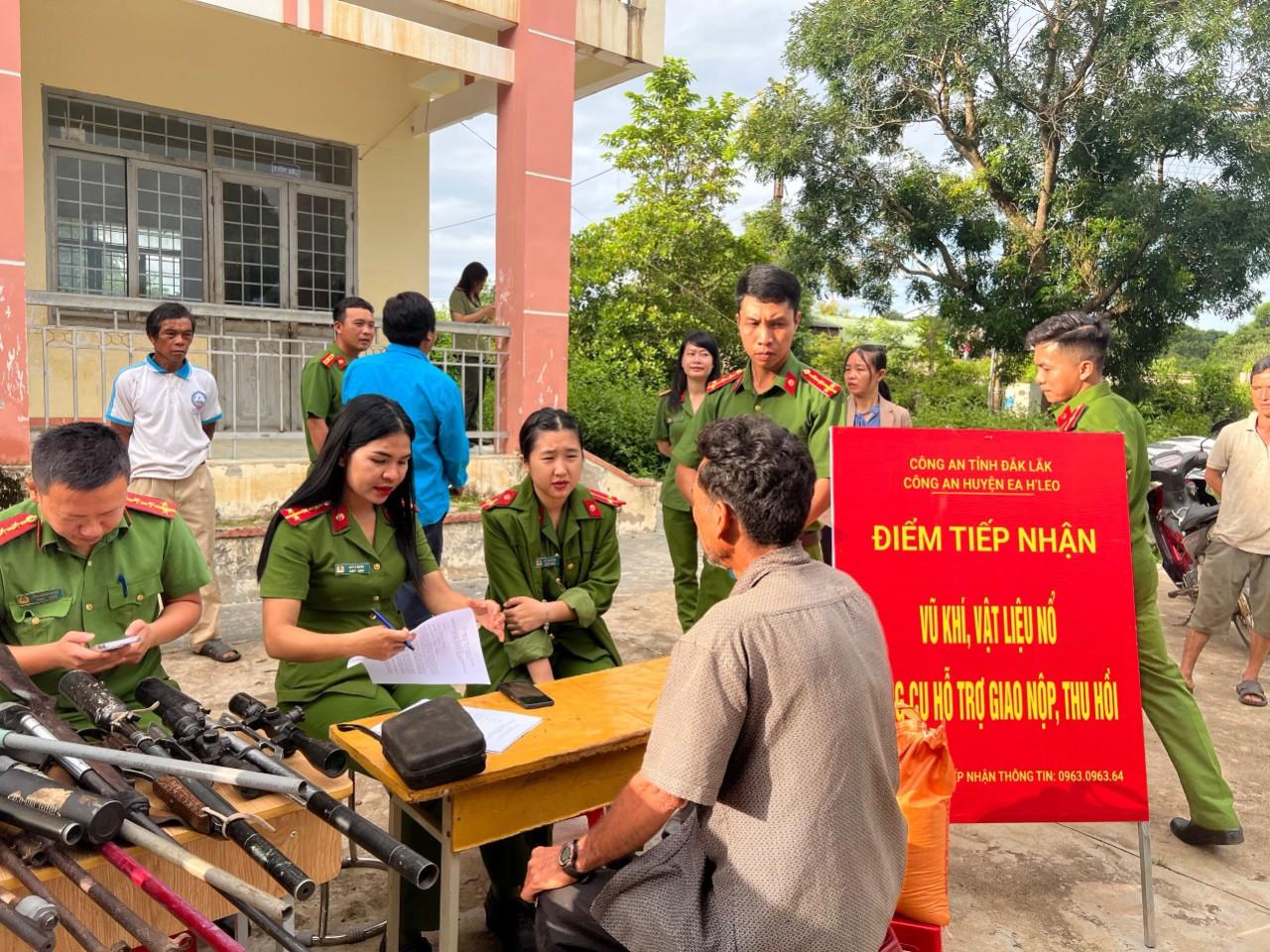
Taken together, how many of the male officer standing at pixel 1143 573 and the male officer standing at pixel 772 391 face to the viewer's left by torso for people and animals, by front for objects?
1

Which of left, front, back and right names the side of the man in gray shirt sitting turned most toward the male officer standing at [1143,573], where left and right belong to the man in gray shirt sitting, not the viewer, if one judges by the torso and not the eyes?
right

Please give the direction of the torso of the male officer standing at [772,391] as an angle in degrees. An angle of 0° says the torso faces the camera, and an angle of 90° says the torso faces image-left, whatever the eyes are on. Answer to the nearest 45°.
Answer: approximately 0°

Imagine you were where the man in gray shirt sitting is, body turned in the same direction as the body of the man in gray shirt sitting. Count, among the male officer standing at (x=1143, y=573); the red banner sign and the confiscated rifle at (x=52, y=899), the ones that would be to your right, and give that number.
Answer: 2

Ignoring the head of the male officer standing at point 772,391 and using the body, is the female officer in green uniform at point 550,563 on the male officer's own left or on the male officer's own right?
on the male officer's own right

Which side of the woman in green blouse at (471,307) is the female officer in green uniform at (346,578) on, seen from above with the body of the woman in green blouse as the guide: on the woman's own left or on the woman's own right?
on the woman's own right

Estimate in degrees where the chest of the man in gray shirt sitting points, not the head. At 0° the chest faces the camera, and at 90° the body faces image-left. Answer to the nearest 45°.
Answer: approximately 135°

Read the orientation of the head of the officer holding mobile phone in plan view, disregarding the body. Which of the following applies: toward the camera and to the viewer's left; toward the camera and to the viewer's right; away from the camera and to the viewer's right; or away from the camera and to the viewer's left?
toward the camera and to the viewer's right

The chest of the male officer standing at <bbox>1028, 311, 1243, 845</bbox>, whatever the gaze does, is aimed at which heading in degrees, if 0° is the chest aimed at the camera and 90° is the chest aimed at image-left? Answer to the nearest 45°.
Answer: approximately 90°

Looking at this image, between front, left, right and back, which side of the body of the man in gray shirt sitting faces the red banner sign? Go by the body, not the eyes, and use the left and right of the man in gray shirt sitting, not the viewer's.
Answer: right

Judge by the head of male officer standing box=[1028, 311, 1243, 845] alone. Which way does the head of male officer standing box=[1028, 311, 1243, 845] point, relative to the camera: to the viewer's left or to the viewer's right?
to the viewer's left

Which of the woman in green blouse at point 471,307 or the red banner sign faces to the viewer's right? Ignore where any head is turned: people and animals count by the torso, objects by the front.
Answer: the woman in green blouse
